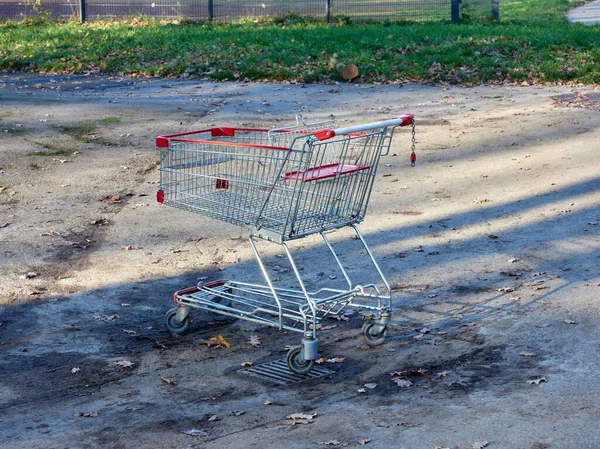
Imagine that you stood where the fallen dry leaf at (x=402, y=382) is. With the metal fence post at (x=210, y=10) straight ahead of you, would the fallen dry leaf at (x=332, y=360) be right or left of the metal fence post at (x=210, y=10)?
left

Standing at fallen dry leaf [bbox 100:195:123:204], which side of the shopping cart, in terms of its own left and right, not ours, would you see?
front

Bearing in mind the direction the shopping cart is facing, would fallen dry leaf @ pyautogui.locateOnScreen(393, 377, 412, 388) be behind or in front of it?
behind

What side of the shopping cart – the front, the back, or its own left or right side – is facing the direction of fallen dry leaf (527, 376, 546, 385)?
back

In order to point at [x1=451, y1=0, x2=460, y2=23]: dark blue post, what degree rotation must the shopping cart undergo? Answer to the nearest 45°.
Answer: approximately 45° to its right

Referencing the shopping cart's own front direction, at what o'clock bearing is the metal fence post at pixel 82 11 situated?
The metal fence post is roughly at 1 o'clock from the shopping cart.

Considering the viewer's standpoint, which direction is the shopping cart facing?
facing away from the viewer and to the left of the viewer

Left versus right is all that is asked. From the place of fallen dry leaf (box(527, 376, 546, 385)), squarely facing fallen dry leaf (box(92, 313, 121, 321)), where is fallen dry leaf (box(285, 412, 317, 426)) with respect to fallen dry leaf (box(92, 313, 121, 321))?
left

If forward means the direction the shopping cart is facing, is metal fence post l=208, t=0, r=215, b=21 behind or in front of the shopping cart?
in front

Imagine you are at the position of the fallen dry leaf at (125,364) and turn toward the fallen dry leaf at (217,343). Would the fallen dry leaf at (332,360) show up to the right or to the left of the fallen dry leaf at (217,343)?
right

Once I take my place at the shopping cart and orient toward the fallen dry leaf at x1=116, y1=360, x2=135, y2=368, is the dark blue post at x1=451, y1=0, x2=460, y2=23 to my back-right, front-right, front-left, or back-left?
back-right

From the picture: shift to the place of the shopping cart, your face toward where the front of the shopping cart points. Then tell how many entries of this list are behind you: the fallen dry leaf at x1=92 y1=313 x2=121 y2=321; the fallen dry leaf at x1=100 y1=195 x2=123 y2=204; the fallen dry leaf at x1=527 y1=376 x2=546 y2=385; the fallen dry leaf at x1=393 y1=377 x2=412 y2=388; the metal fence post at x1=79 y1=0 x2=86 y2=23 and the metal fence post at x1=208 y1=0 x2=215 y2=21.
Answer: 2
